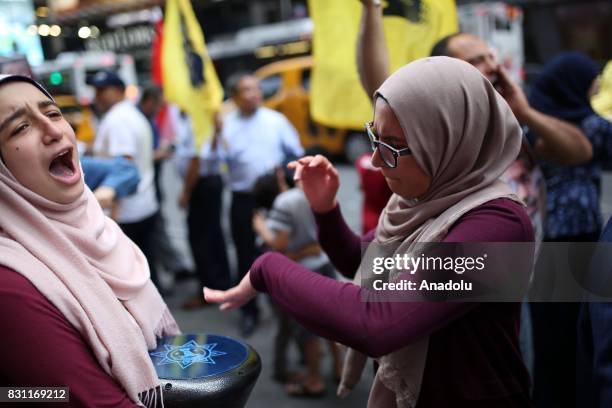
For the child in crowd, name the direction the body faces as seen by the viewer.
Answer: to the viewer's left

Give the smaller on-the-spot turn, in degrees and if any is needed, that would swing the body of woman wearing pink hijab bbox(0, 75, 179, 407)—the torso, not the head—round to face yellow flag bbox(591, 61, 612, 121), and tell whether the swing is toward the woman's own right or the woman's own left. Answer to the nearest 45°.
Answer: approximately 90° to the woman's own left

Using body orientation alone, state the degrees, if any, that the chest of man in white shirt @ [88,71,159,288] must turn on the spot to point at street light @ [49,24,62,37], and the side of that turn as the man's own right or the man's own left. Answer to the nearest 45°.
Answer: approximately 90° to the man's own right

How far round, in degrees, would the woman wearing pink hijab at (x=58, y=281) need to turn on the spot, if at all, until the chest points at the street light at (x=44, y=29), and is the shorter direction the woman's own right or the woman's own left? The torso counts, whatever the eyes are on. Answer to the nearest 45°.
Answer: approximately 135° to the woman's own left

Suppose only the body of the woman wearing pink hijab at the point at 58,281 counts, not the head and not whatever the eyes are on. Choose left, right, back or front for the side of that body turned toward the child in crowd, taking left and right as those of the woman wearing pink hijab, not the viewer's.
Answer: left

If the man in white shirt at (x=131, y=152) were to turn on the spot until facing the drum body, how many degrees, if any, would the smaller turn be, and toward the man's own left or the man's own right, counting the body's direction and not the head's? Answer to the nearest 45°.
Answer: approximately 90° to the man's own left

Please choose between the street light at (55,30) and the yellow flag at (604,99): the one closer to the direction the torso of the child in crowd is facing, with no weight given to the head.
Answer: the street light

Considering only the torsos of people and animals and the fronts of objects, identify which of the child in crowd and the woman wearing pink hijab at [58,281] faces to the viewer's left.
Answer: the child in crowd
